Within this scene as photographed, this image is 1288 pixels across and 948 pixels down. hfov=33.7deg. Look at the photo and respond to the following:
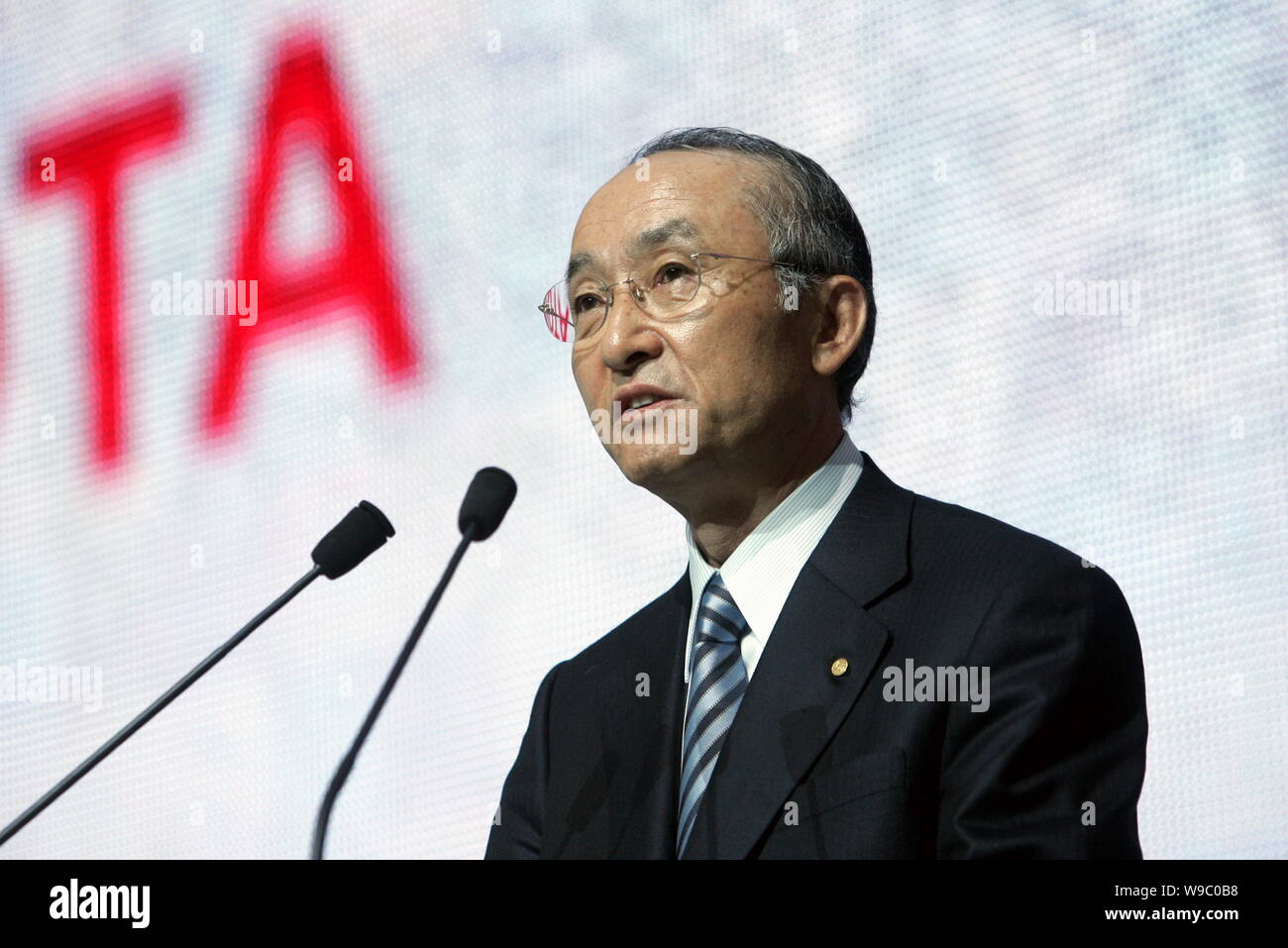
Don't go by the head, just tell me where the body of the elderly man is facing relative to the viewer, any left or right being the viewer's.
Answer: facing the viewer and to the left of the viewer

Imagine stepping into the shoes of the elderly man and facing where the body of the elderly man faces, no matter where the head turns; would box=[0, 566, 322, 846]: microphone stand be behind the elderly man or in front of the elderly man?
in front

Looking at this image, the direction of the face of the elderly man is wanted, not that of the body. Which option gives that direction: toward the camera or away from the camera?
toward the camera
